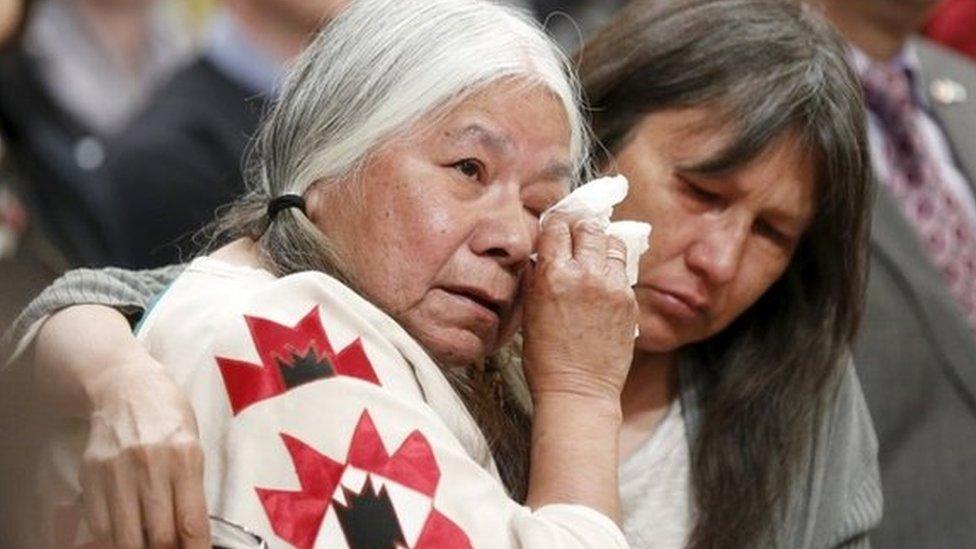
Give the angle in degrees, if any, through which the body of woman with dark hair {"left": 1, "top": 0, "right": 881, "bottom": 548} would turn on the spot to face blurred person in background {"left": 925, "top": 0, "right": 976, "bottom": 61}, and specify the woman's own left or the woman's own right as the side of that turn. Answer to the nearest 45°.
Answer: approximately 135° to the woman's own left

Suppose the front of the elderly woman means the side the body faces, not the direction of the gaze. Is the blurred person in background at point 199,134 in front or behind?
behind

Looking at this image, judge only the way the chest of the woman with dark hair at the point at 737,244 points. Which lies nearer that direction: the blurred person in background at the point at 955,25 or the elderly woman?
the elderly woman

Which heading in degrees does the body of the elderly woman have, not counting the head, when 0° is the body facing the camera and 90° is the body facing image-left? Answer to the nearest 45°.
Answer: approximately 315°

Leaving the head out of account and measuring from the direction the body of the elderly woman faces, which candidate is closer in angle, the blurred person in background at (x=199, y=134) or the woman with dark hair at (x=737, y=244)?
the woman with dark hair

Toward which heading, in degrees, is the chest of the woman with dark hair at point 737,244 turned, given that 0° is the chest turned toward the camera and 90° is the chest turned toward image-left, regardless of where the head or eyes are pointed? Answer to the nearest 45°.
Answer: approximately 0°

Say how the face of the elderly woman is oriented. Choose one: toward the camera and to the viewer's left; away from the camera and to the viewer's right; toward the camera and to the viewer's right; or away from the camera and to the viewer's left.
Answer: toward the camera and to the viewer's right

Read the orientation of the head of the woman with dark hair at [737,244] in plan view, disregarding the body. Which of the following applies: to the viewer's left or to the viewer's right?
to the viewer's left
